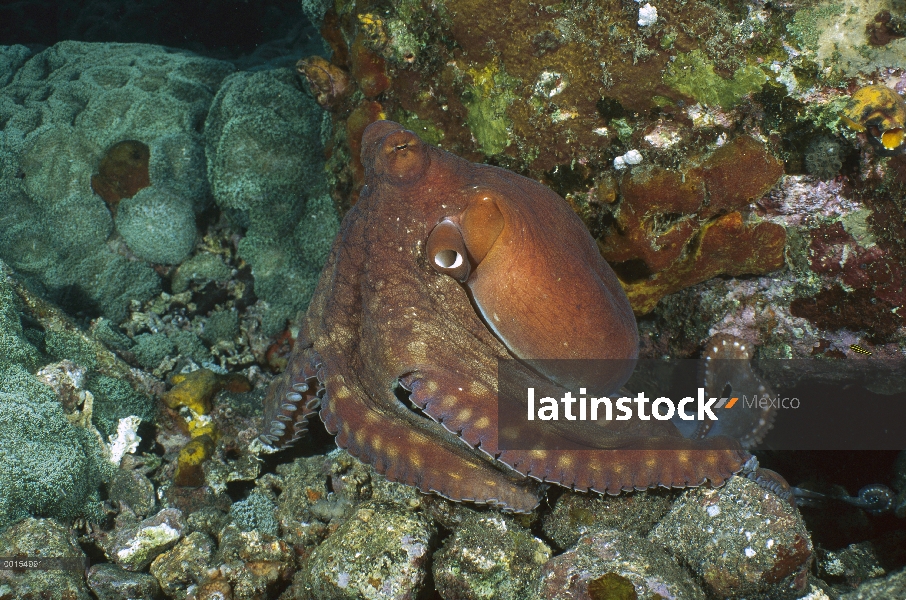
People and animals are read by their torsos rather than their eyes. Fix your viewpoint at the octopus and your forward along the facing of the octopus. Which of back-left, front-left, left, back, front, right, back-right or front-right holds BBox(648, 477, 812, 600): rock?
back

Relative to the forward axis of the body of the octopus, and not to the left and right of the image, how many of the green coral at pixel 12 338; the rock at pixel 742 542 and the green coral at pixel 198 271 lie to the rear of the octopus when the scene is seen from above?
1

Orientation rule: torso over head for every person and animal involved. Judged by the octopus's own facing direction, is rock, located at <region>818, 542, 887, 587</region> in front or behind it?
behind

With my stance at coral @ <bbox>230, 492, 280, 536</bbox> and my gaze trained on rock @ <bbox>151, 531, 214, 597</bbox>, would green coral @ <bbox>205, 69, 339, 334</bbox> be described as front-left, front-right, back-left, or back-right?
back-right

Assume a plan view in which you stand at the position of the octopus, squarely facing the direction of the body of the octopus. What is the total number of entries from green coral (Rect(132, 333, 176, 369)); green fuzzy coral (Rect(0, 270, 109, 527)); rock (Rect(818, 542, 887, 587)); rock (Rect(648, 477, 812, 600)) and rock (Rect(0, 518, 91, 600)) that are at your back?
2

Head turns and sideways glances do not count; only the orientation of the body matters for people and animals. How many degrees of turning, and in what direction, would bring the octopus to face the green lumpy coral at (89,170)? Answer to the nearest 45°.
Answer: approximately 45° to its right

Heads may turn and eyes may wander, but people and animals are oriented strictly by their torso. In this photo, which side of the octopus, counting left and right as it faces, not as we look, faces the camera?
left
